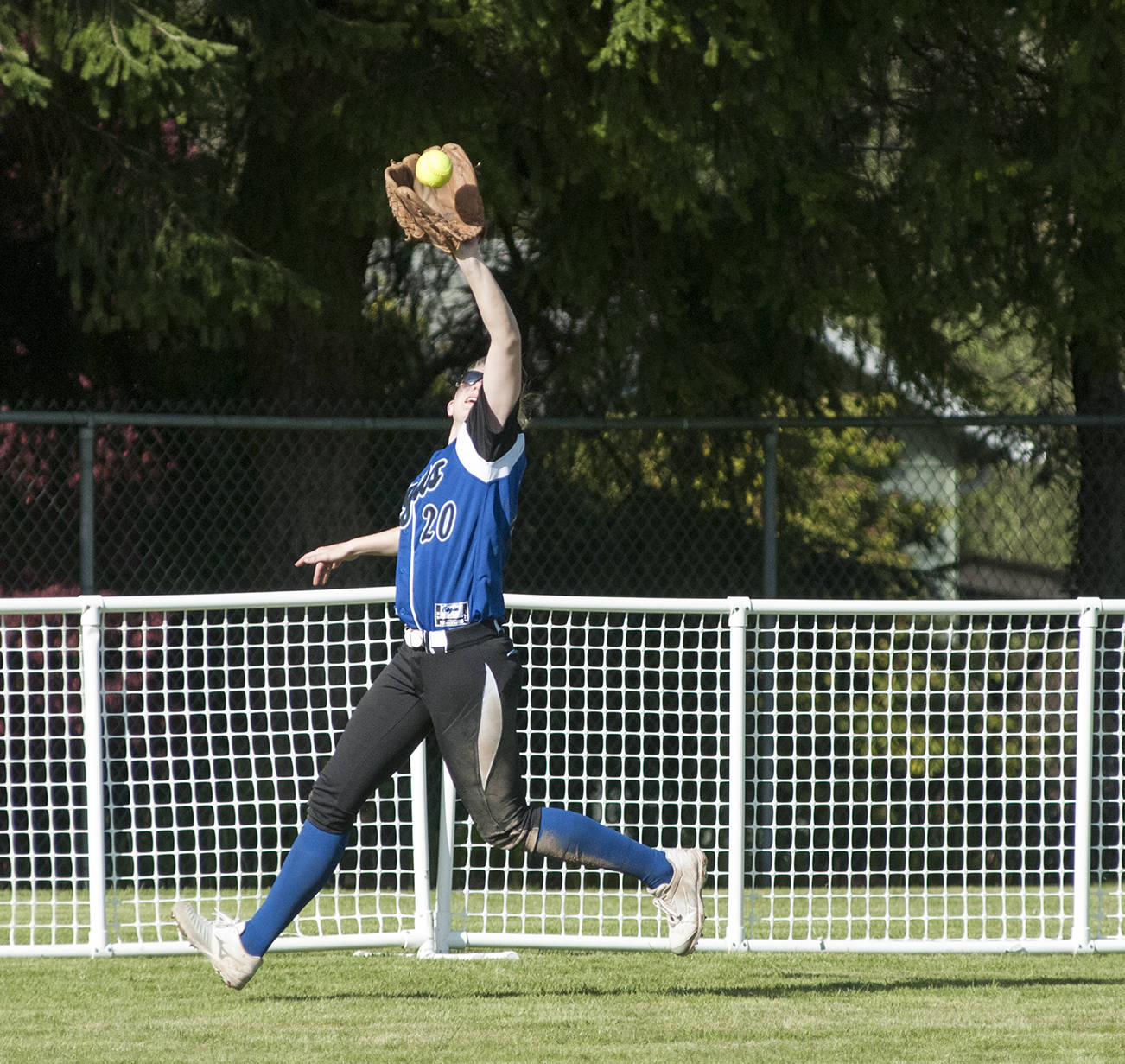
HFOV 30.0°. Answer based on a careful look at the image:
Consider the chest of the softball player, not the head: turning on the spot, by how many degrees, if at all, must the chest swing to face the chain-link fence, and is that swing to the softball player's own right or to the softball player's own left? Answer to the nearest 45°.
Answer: approximately 135° to the softball player's own right

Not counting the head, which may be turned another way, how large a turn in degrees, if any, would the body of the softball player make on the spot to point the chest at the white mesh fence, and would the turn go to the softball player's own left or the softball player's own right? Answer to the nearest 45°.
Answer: approximately 135° to the softball player's own right

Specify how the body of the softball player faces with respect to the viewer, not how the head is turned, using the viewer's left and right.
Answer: facing the viewer and to the left of the viewer
